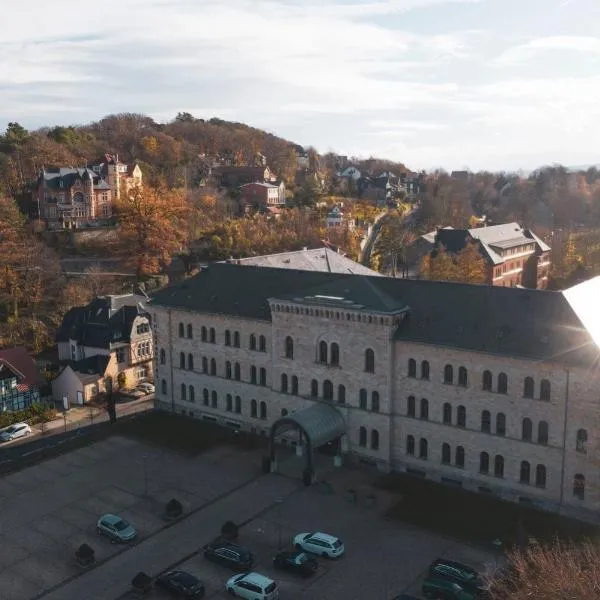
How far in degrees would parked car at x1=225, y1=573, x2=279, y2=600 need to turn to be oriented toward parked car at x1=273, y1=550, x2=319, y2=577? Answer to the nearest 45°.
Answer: approximately 90° to its right

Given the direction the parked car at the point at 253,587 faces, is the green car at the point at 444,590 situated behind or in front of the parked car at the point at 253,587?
behind

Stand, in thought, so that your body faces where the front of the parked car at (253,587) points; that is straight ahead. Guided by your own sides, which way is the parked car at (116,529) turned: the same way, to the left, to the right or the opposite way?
the opposite way

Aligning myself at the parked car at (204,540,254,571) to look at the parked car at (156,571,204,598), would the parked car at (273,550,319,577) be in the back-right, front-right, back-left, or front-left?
back-left

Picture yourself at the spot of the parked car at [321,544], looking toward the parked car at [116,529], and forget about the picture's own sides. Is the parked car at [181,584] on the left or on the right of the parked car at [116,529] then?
left

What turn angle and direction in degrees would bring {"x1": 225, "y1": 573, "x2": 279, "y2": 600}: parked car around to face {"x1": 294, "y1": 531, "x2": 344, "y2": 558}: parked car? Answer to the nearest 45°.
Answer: approximately 90° to its right

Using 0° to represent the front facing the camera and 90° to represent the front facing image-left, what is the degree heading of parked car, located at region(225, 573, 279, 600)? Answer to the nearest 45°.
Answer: approximately 135°

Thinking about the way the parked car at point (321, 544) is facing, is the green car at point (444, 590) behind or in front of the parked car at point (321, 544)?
behind
